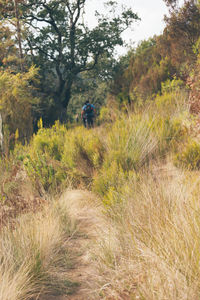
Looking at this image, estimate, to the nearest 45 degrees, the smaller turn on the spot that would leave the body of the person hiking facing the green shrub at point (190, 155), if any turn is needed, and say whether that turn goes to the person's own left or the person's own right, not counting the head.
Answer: approximately 180°

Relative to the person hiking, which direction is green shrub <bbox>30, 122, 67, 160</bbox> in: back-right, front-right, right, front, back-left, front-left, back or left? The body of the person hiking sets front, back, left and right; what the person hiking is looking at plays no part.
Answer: back

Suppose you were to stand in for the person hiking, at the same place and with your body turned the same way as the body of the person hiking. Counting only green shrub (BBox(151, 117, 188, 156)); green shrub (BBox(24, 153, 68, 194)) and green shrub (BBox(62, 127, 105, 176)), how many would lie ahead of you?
0

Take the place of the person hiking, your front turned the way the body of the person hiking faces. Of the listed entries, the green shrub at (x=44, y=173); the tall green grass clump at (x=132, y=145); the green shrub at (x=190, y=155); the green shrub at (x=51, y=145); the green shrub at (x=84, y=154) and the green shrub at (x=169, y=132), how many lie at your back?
6

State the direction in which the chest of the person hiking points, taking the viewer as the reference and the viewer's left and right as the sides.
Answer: facing away from the viewer

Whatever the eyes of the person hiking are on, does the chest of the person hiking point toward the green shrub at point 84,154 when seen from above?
no

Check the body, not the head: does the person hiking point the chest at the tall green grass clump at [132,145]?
no

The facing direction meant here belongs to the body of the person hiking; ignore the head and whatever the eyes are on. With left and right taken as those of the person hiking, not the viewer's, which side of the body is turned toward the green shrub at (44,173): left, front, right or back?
back

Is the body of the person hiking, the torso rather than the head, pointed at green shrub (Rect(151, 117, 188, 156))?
no

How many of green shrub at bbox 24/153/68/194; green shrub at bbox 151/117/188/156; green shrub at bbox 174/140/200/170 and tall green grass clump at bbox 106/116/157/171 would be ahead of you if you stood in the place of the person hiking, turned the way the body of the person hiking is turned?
0

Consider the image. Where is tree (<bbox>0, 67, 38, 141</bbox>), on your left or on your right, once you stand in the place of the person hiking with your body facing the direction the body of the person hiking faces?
on your left
